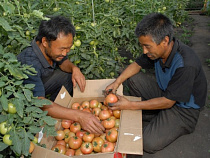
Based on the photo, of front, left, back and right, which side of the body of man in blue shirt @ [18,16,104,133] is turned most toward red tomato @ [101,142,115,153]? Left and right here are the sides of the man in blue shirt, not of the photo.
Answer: front

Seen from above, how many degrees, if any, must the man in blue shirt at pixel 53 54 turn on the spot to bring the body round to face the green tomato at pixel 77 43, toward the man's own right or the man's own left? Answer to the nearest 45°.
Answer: approximately 90° to the man's own left

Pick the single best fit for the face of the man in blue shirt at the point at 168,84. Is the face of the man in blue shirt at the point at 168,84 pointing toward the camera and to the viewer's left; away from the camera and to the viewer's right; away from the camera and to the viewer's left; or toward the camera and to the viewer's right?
toward the camera and to the viewer's left

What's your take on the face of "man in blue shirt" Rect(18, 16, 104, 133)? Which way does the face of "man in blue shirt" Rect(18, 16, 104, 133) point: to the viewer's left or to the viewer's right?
to the viewer's right

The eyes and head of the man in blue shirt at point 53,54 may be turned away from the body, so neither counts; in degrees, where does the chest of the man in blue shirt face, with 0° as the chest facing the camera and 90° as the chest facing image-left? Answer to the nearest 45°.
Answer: approximately 315°
